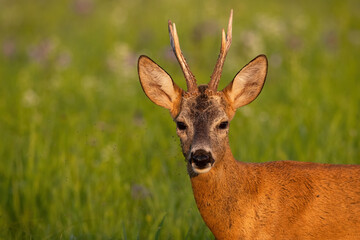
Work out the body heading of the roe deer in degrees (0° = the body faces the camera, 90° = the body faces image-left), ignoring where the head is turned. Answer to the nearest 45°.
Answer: approximately 90°
